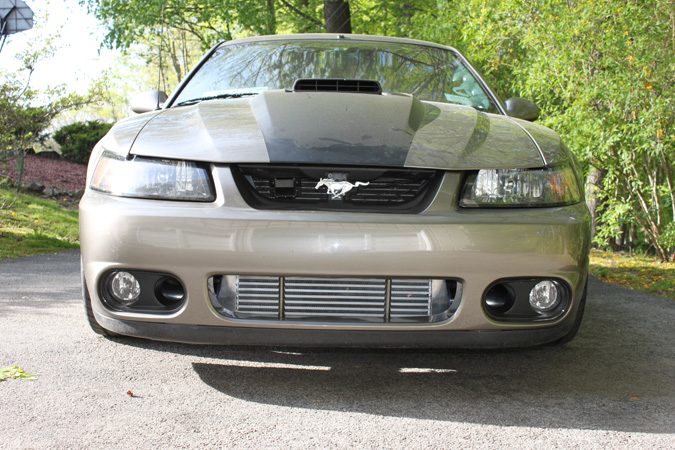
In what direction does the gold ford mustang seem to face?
toward the camera

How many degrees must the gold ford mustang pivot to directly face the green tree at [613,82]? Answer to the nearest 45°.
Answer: approximately 135° to its left

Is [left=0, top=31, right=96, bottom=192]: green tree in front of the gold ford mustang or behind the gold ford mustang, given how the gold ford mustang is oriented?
behind

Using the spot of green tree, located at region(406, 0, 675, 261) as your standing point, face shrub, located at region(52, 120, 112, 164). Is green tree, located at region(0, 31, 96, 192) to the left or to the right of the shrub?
left

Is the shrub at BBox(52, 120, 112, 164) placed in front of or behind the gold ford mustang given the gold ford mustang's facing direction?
behind
